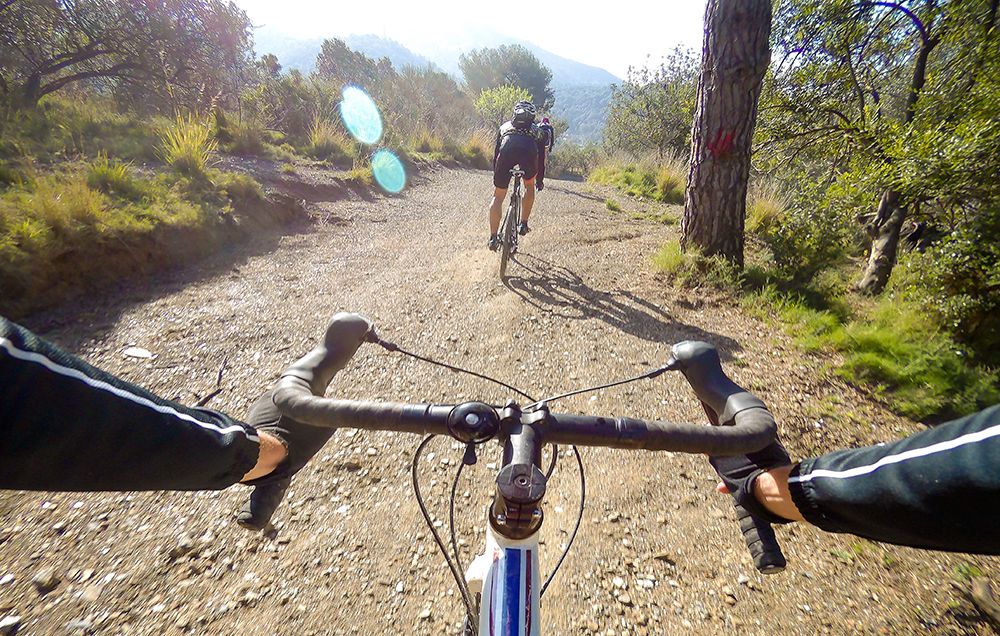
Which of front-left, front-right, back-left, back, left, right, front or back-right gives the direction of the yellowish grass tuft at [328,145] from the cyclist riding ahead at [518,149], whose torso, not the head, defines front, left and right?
front-left

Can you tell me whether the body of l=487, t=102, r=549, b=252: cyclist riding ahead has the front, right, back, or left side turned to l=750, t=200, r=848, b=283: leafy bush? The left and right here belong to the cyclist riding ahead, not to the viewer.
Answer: right

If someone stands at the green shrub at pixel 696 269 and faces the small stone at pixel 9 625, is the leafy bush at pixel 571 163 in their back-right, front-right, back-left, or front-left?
back-right

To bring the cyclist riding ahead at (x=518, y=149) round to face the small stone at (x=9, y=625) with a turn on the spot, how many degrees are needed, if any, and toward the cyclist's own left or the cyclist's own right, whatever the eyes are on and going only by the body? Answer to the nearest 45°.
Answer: approximately 180°

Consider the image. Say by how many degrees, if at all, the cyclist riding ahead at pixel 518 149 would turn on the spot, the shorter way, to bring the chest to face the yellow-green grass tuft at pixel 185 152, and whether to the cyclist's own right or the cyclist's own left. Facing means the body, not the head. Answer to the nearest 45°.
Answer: approximately 90° to the cyclist's own left

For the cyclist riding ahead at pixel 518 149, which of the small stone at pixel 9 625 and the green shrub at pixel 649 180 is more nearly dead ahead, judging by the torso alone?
the green shrub

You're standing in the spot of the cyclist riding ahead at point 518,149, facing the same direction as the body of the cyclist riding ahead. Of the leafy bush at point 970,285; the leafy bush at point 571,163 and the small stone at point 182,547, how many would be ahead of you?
1

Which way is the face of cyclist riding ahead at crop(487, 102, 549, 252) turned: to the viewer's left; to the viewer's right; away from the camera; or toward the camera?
away from the camera

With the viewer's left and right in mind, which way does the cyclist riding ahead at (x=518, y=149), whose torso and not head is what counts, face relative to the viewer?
facing away from the viewer

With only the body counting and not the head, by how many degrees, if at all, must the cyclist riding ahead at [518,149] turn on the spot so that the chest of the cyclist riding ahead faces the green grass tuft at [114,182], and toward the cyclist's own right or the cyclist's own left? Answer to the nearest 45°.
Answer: approximately 90° to the cyclist's own left

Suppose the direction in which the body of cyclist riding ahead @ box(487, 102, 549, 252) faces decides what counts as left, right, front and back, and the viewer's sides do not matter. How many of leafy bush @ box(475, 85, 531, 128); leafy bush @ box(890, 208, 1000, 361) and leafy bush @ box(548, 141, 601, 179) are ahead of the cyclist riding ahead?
2

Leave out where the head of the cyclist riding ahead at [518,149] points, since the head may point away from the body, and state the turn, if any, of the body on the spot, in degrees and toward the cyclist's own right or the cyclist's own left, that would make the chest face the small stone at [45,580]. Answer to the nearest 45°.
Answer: approximately 135° to the cyclist's own left

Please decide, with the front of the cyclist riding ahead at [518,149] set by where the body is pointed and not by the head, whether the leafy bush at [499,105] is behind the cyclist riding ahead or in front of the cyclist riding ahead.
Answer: in front

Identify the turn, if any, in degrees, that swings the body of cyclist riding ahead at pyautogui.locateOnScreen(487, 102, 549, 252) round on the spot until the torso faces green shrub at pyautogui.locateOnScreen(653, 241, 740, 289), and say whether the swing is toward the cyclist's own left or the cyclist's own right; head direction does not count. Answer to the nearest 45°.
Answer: approximately 135° to the cyclist's own right
